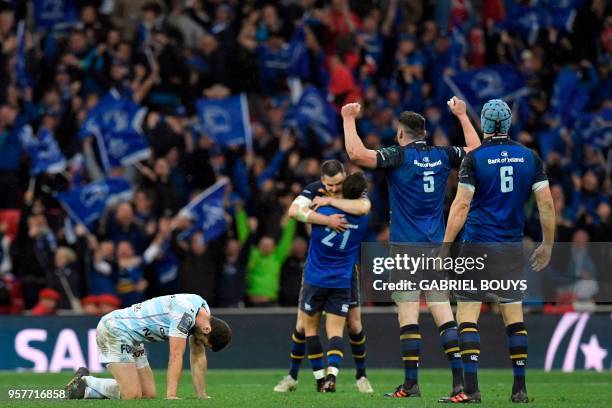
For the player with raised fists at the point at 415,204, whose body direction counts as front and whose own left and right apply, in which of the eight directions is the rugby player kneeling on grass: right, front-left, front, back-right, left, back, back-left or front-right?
front-left

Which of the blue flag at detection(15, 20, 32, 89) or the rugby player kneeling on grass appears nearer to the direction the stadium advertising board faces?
the rugby player kneeling on grass

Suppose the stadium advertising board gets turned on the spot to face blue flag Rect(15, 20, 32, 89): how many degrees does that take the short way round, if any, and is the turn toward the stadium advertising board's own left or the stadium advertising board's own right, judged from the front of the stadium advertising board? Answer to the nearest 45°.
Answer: approximately 135° to the stadium advertising board's own right

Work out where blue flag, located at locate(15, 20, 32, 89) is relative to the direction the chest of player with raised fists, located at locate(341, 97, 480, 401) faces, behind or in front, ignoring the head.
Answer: in front

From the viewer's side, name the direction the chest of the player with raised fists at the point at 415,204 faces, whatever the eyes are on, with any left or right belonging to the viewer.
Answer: facing away from the viewer and to the left of the viewer

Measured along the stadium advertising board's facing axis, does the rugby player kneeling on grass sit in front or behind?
in front
